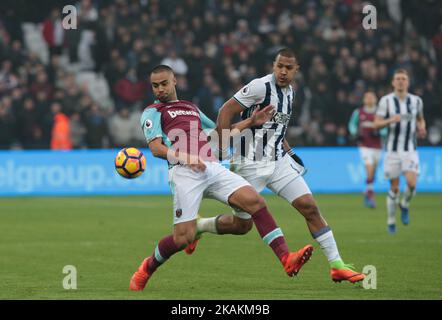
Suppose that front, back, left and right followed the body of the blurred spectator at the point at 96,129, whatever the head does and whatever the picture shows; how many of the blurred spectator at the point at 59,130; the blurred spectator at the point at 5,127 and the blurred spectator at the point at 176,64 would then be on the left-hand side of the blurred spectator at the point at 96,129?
1

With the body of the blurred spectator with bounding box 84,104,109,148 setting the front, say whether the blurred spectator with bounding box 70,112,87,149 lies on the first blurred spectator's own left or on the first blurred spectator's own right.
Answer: on the first blurred spectator's own right

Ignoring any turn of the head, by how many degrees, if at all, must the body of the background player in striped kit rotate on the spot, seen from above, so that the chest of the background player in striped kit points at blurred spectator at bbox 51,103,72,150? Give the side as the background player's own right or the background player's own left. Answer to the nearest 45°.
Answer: approximately 135° to the background player's own right

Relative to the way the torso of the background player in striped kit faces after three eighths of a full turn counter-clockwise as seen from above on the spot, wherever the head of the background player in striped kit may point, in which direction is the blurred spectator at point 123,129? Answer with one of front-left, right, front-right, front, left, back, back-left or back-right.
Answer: left

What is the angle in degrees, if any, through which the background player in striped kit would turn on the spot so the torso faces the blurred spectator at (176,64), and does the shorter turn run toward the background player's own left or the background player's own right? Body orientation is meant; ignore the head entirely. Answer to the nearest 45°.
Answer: approximately 135° to the background player's own right

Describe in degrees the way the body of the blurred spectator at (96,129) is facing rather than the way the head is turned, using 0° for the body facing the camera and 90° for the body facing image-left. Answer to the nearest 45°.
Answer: approximately 0°

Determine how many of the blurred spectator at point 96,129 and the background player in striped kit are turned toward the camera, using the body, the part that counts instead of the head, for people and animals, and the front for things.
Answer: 2

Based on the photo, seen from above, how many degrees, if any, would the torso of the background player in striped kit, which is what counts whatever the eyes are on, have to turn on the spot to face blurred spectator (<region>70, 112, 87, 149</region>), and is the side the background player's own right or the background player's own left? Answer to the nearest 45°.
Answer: approximately 135° to the background player's own right

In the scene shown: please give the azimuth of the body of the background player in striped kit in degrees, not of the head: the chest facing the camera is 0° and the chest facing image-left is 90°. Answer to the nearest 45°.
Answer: approximately 0°

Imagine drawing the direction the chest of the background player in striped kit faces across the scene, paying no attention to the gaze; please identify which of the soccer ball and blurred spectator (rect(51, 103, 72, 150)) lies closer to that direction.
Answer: the soccer ball

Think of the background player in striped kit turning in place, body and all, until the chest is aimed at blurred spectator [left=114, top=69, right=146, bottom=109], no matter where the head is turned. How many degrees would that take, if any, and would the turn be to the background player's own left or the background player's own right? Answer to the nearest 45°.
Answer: approximately 135° to the background player's own right
